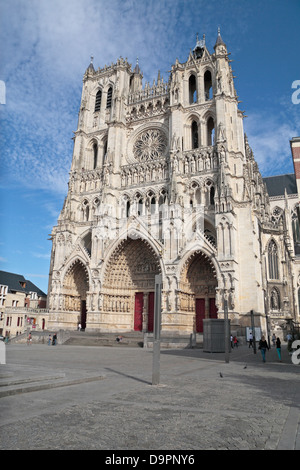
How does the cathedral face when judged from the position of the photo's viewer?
facing the viewer and to the left of the viewer

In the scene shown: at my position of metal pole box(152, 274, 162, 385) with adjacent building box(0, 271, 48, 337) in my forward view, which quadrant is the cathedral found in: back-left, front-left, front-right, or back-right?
front-right

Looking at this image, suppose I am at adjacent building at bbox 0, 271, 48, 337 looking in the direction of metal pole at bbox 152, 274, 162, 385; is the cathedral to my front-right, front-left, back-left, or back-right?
front-left

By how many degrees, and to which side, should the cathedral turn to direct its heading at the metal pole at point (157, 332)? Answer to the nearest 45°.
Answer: approximately 45° to its left

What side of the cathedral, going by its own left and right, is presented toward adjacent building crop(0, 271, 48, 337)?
right
